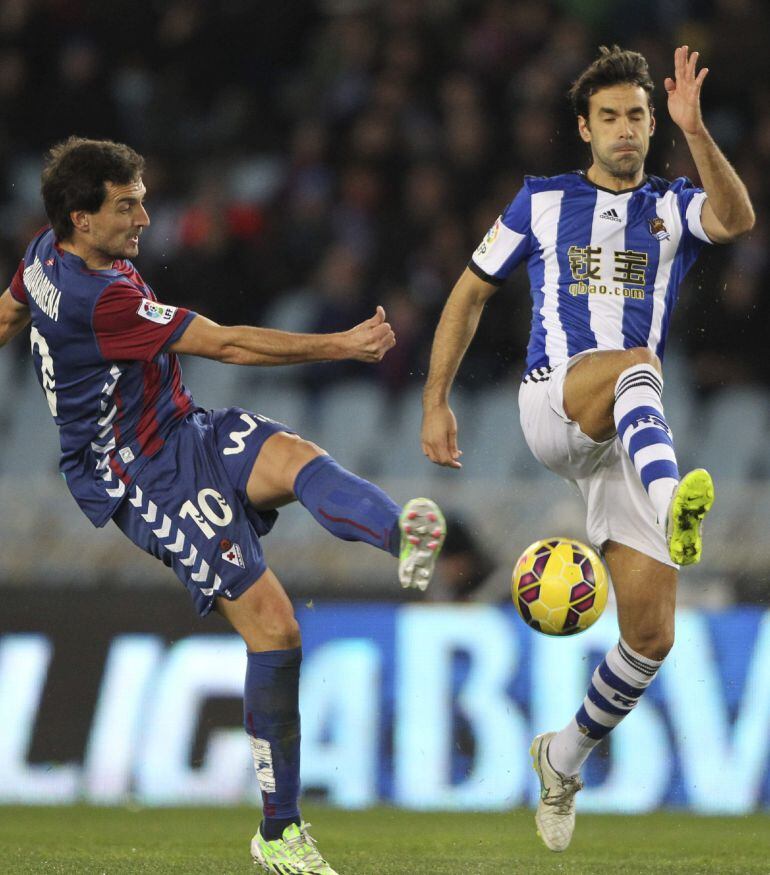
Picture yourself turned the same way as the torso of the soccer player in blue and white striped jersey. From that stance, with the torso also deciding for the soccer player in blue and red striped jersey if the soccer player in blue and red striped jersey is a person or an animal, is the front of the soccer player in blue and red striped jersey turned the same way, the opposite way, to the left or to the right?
to the left

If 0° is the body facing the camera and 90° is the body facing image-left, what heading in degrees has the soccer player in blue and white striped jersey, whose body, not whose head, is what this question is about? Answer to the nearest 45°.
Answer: approximately 0°

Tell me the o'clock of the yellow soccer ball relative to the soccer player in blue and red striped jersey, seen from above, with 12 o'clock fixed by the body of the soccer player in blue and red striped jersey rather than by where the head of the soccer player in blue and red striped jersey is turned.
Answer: The yellow soccer ball is roughly at 12 o'clock from the soccer player in blue and red striped jersey.

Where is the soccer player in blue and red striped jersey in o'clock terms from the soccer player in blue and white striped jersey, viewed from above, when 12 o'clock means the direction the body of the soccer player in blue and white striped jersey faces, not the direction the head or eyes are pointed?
The soccer player in blue and red striped jersey is roughly at 2 o'clock from the soccer player in blue and white striped jersey.

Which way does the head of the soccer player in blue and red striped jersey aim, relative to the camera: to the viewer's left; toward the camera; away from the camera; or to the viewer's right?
to the viewer's right

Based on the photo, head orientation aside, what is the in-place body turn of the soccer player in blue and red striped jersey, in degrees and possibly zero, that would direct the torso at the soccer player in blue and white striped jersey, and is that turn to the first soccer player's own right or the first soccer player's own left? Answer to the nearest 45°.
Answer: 0° — they already face them

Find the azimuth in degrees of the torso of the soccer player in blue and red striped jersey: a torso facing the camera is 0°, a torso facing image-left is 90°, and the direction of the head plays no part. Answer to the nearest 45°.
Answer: approximately 270°

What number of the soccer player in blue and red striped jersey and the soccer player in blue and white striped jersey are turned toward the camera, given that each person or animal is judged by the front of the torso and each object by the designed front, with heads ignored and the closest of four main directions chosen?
1
